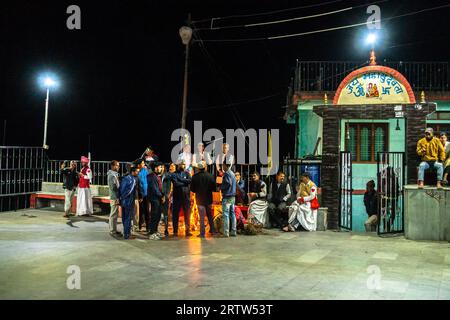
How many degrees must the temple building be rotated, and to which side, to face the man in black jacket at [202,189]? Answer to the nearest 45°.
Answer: approximately 45° to its right

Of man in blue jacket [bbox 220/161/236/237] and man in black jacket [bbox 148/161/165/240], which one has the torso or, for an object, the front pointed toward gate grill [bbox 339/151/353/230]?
the man in black jacket

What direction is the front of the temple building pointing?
toward the camera

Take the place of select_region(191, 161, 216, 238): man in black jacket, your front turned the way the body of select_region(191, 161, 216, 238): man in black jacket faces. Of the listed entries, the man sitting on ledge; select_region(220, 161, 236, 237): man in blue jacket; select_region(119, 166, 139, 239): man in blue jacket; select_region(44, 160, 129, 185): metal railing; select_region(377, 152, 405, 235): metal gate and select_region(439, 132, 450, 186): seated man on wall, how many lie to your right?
4

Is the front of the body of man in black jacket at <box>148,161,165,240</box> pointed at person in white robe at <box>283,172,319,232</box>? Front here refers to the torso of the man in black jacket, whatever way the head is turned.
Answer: yes

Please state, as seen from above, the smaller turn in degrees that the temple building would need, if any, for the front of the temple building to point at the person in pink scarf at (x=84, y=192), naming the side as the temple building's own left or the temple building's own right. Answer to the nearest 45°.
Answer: approximately 90° to the temple building's own right

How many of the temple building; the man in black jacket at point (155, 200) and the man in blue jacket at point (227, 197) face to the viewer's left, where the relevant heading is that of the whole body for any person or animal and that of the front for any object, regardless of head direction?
1

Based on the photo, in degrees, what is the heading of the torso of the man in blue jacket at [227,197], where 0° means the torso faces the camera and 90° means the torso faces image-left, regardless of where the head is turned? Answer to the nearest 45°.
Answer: approximately 90°

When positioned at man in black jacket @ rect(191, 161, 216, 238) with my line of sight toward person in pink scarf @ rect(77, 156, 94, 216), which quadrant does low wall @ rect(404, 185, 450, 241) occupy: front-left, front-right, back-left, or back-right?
back-right

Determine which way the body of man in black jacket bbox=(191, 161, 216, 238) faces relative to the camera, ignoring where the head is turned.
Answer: away from the camera

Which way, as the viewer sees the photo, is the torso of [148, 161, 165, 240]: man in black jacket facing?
to the viewer's right

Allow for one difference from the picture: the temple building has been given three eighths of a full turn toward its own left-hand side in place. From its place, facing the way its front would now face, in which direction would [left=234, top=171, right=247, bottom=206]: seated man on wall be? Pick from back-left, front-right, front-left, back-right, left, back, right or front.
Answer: back

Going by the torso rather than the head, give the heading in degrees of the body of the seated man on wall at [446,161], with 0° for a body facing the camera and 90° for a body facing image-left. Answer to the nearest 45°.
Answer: approximately 45°

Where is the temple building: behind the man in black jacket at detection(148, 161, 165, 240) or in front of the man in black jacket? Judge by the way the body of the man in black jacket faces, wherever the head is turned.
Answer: in front
